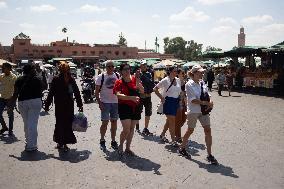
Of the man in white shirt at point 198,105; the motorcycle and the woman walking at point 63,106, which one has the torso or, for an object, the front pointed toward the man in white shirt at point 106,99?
the motorcycle

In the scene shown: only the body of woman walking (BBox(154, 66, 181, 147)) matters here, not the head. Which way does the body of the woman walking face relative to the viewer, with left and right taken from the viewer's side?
facing the viewer and to the right of the viewer

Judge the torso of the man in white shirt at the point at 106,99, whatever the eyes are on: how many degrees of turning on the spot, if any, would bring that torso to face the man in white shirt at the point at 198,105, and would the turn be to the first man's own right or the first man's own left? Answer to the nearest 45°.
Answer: approximately 45° to the first man's own left

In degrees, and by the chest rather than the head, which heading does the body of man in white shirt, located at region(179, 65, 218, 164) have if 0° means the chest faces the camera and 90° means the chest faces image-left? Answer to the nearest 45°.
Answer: approximately 315°

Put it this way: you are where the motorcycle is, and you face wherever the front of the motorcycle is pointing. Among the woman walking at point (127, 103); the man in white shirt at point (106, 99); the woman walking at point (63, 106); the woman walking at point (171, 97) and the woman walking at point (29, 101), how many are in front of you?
5

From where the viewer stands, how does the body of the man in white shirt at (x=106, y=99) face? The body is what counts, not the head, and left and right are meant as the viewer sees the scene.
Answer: facing the viewer

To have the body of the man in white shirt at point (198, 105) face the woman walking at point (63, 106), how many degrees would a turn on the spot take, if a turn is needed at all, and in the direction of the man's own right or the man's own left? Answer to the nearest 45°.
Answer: approximately 135° to the man's own right

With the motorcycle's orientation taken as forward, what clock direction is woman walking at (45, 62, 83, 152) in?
The woman walking is roughly at 12 o'clock from the motorcycle.

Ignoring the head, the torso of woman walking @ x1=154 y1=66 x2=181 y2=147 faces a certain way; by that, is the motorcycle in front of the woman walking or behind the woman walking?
behind

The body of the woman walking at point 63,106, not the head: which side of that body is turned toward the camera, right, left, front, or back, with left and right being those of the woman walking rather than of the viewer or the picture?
front

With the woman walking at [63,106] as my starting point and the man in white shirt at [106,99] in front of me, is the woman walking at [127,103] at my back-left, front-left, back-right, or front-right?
front-right
